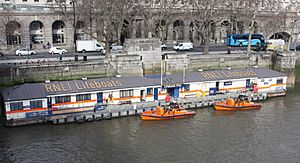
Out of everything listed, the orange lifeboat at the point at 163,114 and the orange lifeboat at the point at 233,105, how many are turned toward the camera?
0

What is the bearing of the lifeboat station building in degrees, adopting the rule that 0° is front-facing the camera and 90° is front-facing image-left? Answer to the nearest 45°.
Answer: approximately 0°
